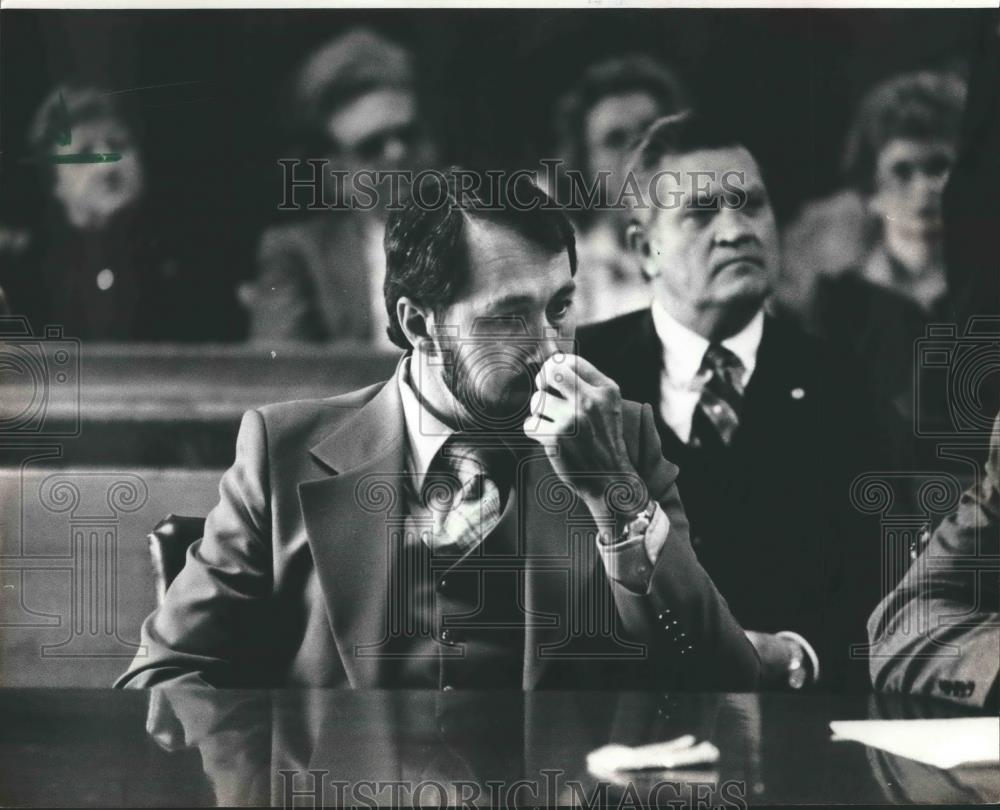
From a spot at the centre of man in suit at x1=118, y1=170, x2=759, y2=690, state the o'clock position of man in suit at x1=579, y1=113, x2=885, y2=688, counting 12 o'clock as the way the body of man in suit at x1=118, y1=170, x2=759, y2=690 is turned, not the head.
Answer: man in suit at x1=579, y1=113, x2=885, y2=688 is roughly at 7 o'clock from man in suit at x1=118, y1=170, x2=759, y2=690.

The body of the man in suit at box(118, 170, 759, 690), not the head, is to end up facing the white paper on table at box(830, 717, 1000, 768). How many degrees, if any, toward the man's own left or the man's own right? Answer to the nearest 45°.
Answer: approximately 90° to the man's own left

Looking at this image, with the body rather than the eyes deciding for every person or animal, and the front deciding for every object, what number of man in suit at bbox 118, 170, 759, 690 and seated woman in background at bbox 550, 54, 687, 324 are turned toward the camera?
2

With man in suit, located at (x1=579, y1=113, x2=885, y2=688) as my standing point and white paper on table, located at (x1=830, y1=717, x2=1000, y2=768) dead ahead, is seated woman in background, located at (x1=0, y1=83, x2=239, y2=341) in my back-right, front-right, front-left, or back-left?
back-right

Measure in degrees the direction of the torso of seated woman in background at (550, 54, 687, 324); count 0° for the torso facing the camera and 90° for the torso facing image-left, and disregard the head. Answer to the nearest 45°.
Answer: approximately 0°

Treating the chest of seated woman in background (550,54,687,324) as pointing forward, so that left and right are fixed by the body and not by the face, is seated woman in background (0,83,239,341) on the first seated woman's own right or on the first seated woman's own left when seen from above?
on the first seated woman's own right

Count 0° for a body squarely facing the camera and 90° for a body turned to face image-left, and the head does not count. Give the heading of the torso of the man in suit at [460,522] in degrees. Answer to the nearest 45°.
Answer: approximately 0°
